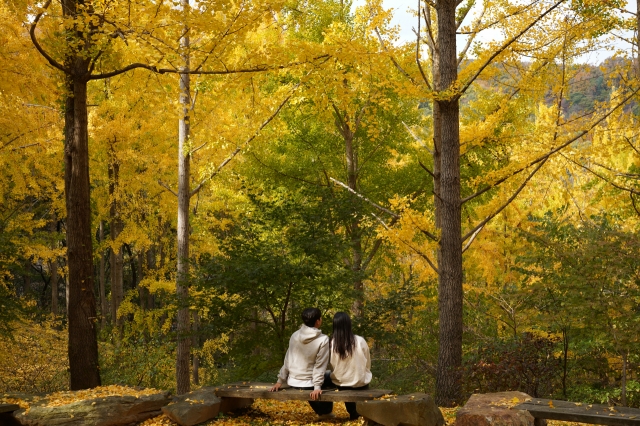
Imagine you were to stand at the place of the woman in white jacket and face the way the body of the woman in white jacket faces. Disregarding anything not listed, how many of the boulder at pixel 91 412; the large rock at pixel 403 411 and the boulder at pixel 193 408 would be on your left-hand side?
2

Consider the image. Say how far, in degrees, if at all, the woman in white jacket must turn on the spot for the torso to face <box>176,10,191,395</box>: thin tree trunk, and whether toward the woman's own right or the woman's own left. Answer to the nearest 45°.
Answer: approximately 45° to the woman's own left

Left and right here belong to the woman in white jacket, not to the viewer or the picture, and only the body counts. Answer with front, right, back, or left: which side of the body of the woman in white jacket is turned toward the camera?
back

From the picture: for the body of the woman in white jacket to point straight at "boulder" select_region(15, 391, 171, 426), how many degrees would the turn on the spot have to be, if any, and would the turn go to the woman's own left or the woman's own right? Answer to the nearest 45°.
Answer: approximately 90° to the woman's own left

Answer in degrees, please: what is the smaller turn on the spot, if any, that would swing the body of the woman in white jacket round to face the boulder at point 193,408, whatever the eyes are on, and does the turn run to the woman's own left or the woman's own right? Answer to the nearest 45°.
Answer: approximately 90° to the woman's own left

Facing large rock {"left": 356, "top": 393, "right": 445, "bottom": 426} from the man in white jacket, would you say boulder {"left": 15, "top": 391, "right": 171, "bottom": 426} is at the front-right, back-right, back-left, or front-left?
back-right

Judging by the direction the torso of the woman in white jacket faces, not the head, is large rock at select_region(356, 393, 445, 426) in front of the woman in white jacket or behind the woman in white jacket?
behind

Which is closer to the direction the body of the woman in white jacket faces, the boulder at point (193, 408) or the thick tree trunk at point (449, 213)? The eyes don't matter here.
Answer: the thick tree trunk

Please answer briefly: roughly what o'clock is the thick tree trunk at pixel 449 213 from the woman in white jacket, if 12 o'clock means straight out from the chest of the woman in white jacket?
The thick tree trunk is roughly at 1 o'clock from the woman in white jacket.

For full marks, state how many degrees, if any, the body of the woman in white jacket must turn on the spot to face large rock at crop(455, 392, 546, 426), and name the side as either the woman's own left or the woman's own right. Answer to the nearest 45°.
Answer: approximately 135° to the woman's own right

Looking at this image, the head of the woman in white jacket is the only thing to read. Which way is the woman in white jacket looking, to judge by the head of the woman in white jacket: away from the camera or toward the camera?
away from the camera
